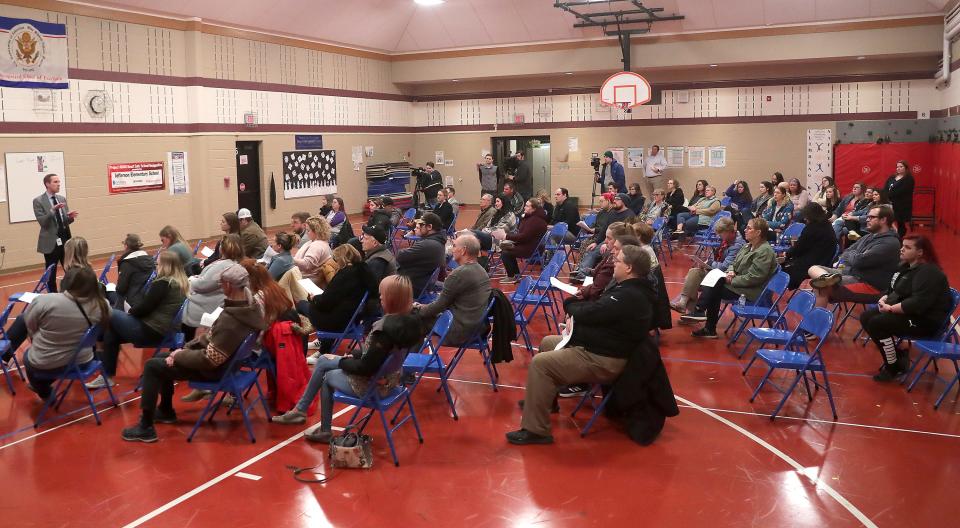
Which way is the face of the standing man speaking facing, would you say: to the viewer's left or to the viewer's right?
to the viewer's right

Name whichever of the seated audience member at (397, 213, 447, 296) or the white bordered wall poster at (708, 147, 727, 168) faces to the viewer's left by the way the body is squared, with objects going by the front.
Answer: the seated audience member

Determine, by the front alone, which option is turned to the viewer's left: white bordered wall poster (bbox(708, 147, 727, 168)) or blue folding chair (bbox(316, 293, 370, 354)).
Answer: the blue folding chair

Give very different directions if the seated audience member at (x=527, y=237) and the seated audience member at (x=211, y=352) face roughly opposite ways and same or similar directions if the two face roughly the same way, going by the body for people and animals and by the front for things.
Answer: same or similar directions

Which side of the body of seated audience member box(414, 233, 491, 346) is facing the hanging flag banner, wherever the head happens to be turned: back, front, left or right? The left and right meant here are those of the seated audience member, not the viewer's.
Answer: front

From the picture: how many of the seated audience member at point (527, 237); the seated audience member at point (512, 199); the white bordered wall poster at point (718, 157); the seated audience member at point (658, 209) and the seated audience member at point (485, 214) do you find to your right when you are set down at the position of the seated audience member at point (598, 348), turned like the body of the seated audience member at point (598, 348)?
5

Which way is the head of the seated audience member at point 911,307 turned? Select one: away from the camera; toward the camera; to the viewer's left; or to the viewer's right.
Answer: to the viewer's left

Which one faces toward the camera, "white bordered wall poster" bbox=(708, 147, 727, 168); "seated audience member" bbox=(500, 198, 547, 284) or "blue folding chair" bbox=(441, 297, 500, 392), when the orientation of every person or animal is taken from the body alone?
the white bordered wall poster

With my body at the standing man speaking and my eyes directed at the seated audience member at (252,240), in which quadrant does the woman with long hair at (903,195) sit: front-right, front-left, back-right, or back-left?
front-left

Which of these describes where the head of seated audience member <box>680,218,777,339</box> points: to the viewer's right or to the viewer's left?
to the viewer's left

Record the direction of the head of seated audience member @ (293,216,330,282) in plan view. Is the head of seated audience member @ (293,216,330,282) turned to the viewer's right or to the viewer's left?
to the viewer's left

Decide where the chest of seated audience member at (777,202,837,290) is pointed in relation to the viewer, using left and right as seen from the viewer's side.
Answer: facing to the left of the viewer

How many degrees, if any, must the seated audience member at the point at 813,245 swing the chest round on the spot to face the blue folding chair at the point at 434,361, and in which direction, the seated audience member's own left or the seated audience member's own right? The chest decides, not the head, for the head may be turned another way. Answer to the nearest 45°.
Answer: approximately 45° to the seated audience member's own left

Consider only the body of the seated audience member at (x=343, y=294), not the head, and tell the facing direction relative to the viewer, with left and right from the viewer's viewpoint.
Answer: facing to the left of the viewer

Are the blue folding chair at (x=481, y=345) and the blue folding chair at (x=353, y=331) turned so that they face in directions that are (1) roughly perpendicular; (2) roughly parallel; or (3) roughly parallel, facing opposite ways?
roughly parallel

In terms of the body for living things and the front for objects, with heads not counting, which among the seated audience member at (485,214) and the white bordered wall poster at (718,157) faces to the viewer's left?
the seated audience member

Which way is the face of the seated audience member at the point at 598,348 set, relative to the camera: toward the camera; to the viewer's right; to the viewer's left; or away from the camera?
to the viewer's left

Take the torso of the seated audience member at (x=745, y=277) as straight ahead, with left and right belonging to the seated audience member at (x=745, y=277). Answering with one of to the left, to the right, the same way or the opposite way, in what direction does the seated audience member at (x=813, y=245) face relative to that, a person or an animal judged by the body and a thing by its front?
the same way

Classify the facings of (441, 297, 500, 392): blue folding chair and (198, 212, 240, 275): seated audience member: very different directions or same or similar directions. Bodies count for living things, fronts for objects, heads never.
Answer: same or similar directions

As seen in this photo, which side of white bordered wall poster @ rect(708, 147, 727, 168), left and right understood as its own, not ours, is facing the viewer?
front

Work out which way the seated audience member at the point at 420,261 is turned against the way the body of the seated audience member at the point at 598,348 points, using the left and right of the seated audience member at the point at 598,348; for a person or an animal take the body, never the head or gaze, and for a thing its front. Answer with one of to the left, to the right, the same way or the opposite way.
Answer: the same way

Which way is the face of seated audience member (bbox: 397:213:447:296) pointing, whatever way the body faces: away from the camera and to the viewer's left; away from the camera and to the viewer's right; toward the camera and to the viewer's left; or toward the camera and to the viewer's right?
away from the camera and to the viewer's left

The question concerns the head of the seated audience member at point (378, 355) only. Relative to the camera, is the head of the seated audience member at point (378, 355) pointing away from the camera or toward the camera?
away from the camera
